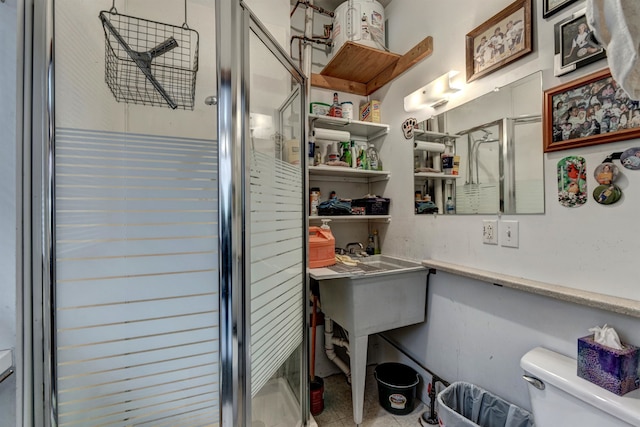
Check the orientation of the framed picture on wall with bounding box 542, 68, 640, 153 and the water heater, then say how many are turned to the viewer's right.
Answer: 0

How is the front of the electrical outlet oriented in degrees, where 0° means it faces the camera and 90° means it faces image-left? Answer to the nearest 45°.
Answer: approximately 45°

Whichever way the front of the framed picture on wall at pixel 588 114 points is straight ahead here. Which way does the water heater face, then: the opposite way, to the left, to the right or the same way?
to the left

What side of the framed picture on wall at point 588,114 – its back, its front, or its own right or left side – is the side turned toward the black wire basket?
front

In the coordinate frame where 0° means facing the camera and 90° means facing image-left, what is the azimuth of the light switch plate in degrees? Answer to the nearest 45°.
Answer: approximately 45°

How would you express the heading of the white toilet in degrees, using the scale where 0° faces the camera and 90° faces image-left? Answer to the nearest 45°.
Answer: approximately 45°

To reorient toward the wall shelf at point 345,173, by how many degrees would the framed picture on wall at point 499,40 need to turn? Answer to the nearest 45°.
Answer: approximately 45° to its right

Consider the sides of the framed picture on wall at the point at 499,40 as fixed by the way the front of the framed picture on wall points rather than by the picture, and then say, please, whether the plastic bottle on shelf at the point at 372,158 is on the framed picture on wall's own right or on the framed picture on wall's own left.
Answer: on the framed picture on wall's own right

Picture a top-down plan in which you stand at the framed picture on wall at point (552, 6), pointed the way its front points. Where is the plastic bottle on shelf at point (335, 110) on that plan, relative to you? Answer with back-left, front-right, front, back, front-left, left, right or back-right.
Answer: front-right

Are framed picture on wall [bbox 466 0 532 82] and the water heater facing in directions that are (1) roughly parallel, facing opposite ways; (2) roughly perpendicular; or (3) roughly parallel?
roughly perpendicular
